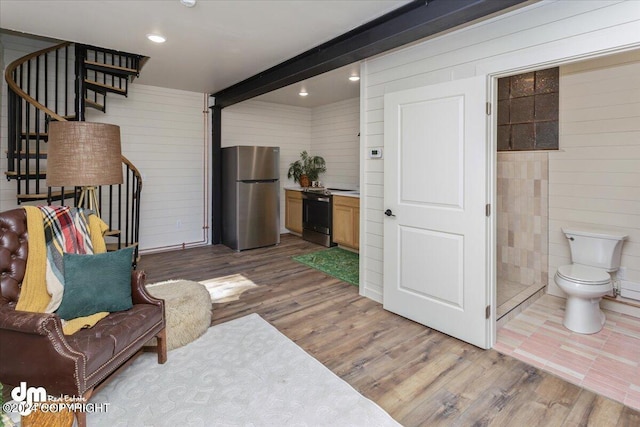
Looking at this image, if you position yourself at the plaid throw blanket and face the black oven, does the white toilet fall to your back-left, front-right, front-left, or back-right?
front-right

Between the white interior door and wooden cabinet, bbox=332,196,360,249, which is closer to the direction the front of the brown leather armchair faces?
the white interior door

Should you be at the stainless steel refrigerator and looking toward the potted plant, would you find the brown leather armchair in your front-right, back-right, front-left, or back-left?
back-right

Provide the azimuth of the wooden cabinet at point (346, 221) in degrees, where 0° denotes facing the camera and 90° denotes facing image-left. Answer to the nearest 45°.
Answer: approximately 45°

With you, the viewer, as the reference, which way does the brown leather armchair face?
facing the viewer and to the right of the viewer

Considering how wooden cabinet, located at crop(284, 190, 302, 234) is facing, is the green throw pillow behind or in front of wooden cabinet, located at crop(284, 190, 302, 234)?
in front

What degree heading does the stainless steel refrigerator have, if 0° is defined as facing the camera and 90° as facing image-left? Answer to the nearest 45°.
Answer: approximately 315°

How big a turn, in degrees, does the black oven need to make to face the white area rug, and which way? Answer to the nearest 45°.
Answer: approximately 45° to its left

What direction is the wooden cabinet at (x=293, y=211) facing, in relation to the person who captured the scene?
facing the viewer and to the left of the viewer
